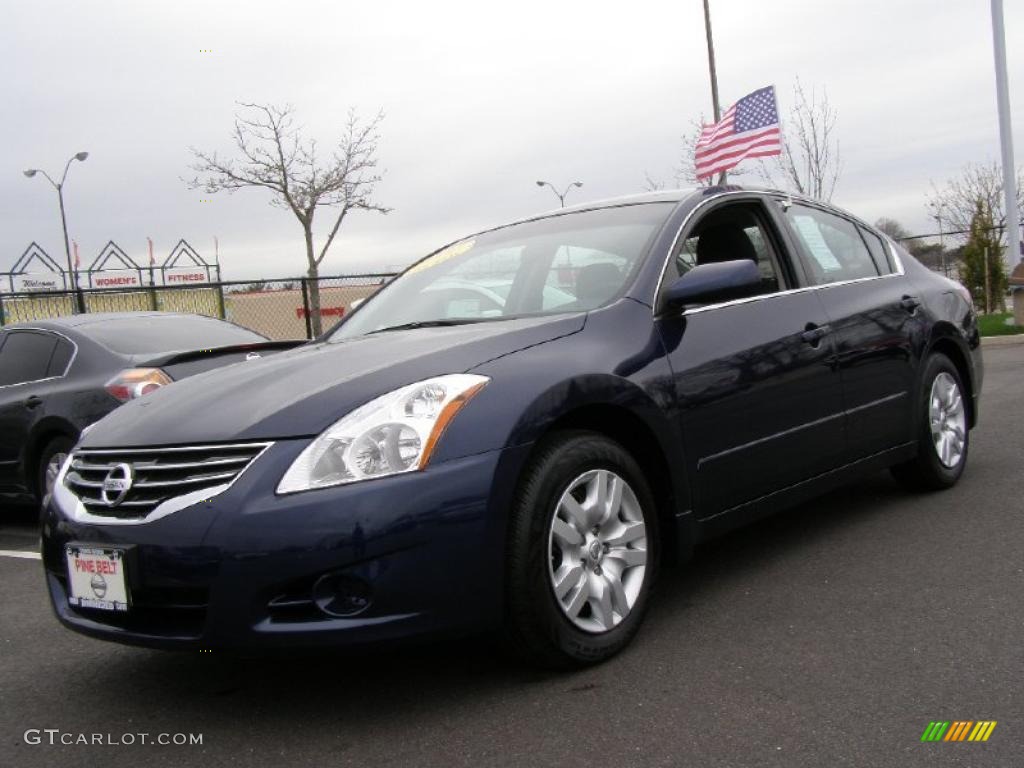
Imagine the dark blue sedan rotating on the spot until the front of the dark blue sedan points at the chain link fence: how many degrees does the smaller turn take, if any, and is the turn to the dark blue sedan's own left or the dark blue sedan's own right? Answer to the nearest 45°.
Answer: approximately 135° to the dark blue sedan's own right

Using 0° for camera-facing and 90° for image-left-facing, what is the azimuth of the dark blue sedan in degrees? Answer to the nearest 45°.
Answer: approximately 45°

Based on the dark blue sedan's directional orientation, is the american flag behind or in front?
behind

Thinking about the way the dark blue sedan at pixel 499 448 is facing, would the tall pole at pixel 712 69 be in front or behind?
behind

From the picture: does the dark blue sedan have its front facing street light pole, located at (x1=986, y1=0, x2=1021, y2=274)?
no
